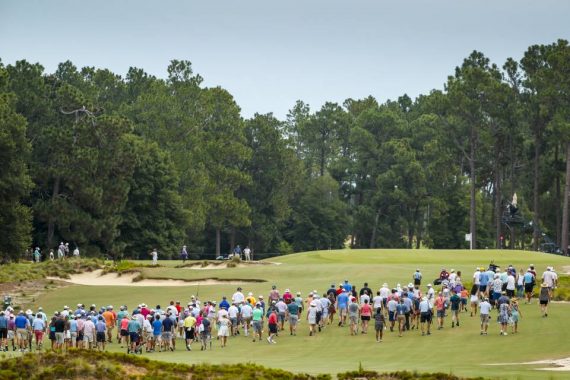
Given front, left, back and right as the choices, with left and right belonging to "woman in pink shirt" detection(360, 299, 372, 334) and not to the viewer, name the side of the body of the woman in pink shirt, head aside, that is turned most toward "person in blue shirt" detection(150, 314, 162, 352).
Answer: left

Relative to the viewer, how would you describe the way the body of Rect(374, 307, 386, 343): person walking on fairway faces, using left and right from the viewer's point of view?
facing away from the viewer

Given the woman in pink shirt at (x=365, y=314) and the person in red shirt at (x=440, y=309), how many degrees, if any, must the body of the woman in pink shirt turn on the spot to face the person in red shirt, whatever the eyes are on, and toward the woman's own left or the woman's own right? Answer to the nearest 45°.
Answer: approximately 90° to the woman's own right

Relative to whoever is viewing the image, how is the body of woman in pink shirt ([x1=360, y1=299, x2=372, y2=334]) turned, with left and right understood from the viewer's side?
facing away from the viewer

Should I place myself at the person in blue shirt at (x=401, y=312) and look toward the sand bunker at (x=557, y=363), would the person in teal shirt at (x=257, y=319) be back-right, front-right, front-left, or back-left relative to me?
back-right

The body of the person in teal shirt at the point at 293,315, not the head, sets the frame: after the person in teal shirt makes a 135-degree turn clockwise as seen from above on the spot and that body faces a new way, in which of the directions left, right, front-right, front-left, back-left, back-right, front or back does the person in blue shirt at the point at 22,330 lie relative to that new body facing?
back-right

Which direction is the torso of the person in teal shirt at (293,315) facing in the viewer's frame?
away from the camera

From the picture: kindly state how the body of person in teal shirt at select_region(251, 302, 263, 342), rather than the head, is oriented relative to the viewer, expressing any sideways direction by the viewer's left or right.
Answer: facing away from the viewer

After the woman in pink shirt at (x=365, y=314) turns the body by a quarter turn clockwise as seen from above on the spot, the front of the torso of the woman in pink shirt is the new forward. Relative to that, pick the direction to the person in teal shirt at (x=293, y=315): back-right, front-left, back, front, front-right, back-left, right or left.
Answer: back

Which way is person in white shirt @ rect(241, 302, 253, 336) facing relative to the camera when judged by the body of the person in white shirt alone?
away from the camera

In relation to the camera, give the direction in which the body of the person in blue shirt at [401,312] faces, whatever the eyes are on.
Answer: away from the camera

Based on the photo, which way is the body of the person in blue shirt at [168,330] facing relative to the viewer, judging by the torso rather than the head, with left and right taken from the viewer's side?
facing away from the viewer

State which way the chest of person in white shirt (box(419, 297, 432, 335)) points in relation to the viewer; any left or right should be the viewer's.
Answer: facing away from the viewer

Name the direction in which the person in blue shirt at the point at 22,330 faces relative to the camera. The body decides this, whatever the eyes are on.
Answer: away from the camera

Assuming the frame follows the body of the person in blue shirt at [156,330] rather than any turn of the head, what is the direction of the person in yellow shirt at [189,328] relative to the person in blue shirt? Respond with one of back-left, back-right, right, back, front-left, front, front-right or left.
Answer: right

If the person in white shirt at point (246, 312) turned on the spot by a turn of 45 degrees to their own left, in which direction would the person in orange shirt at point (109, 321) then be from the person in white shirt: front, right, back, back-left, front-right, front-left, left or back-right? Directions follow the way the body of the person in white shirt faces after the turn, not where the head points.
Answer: front-left
